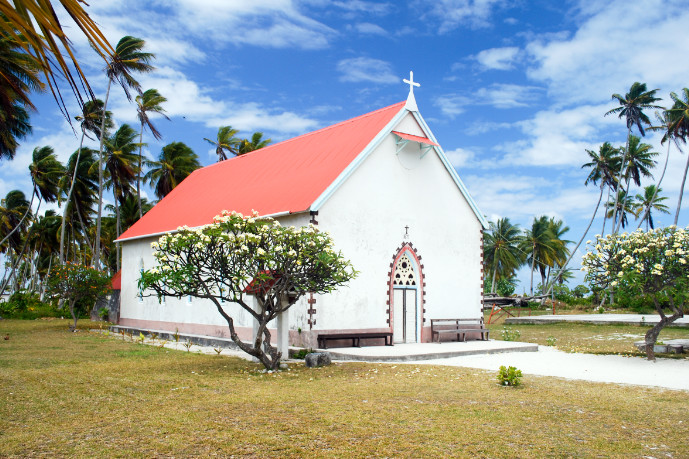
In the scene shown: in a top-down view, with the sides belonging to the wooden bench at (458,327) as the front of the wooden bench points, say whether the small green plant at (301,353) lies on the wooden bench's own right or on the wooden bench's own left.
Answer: on the wooden bench's own right

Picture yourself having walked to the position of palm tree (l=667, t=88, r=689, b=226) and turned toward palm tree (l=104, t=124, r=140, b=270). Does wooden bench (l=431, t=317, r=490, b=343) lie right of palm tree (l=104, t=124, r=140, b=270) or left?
left

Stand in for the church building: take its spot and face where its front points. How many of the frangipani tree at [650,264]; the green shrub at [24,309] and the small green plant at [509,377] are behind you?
1

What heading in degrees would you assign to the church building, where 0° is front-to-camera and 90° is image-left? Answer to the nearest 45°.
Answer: approximately 315°

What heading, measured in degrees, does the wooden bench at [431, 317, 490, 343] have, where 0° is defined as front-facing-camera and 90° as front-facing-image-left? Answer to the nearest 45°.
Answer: approximately 315°

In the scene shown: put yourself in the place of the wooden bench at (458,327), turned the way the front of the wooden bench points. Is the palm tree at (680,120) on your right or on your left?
on your left

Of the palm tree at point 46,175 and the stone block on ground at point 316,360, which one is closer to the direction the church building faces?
the stone block on ground

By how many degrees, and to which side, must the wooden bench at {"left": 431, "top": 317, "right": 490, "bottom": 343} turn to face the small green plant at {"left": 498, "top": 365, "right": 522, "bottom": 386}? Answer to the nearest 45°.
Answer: approximately 45° to its right

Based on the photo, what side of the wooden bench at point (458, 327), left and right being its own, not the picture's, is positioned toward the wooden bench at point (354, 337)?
right

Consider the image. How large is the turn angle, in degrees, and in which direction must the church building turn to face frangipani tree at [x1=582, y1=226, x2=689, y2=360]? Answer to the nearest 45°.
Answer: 0° — it already faces it
